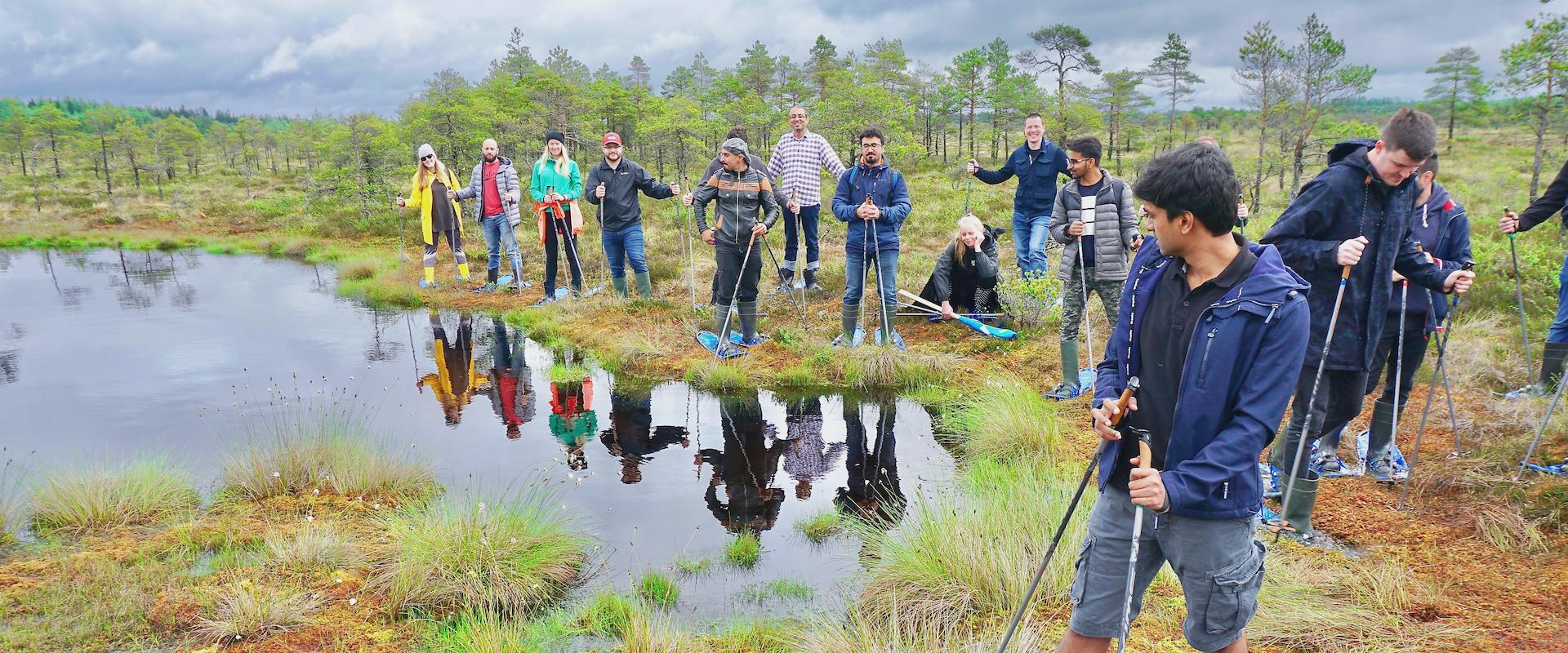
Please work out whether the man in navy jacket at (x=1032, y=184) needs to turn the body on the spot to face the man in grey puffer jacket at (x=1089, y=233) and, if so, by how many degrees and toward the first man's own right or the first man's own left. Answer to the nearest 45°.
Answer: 0° — they already face them

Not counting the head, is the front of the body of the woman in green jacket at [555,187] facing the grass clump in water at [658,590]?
yes

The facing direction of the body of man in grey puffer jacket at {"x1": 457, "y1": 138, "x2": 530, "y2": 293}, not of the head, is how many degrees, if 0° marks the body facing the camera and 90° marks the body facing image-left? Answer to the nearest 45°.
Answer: approximately 0°

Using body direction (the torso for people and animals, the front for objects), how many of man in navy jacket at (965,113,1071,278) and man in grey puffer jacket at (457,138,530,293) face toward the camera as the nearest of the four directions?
2
